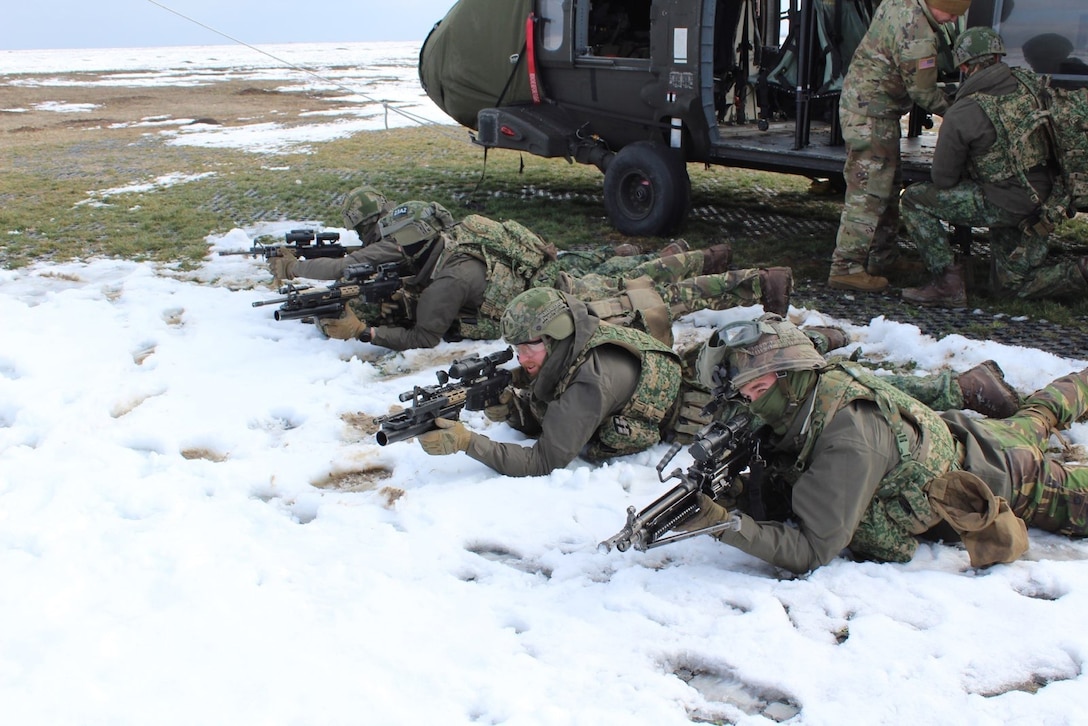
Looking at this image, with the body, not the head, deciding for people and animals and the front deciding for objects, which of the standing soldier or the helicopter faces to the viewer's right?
the standing soldier

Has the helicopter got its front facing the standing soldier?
no

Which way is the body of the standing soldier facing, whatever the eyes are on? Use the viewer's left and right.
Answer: facing to the right of the viewer

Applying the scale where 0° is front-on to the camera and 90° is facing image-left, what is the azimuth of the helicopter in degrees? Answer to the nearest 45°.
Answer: approximately 135°

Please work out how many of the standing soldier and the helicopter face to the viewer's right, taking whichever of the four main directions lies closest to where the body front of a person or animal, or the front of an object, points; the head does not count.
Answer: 1
